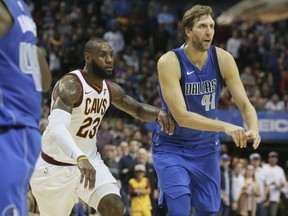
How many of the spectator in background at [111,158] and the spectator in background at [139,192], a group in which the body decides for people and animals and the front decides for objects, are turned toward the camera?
2

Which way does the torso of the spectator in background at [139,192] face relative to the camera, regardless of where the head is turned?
toward the camera

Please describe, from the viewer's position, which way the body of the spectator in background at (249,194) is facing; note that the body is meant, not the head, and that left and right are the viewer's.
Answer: facing the viewer

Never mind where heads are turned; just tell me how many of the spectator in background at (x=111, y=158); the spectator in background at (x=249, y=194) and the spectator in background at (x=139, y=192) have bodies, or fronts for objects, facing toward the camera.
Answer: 3

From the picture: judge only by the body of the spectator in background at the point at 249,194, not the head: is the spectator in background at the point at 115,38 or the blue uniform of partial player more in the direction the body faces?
the blue uniform of partial player

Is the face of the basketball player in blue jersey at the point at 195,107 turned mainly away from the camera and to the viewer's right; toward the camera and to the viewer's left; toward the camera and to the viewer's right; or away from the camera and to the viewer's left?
toward the camera and to the viewer's right

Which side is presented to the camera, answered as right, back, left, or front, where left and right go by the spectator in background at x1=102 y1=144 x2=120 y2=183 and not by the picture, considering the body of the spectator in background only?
front

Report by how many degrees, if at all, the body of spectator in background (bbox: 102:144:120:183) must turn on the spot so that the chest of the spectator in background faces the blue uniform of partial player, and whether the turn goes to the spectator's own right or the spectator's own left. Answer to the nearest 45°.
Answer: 0° — they already face it

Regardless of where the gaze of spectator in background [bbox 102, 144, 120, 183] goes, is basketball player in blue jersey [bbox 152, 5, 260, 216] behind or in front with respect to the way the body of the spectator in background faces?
in front

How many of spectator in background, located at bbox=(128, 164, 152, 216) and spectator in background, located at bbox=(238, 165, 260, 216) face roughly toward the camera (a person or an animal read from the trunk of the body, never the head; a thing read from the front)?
2
